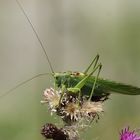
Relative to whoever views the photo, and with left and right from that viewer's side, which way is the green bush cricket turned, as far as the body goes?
facing to the left of the viewer

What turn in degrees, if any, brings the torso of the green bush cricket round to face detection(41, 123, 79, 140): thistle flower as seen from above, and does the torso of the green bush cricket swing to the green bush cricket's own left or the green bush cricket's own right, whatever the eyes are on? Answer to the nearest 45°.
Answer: approximately 45° to the green bush cricket's own left
